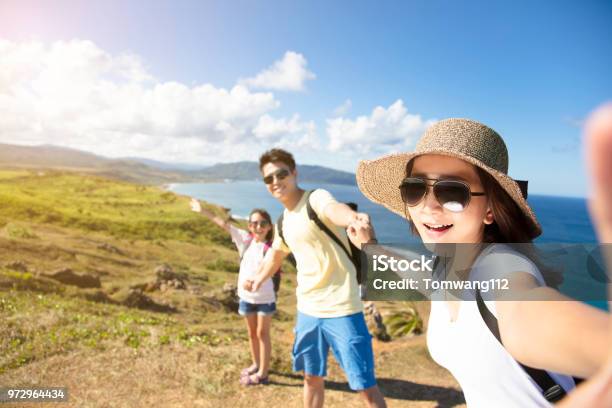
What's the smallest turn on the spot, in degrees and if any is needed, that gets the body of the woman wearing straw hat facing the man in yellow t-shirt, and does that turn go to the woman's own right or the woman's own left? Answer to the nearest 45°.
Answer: approximately 90° to the woman's own right

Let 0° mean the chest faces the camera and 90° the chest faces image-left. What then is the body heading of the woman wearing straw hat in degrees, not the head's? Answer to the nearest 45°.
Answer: approximately 45°

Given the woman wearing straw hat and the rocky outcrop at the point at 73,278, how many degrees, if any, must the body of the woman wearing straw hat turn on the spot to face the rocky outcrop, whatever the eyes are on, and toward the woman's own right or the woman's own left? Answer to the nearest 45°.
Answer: approximately 90° to the woman's own right

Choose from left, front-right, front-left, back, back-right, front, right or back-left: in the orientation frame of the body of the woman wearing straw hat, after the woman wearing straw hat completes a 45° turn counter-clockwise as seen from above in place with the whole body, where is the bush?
back

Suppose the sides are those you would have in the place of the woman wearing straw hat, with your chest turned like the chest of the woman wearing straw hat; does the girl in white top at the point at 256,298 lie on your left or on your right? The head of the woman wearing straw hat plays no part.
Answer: on your right
